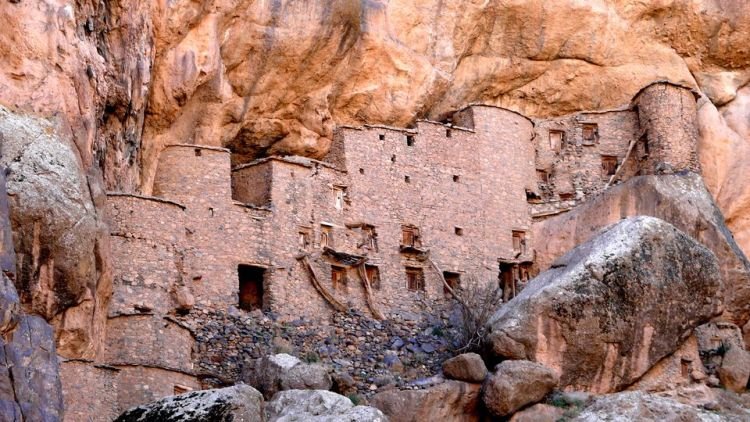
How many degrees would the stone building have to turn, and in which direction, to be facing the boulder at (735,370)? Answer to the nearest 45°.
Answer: approximately 90° to its left

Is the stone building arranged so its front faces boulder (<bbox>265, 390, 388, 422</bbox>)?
yes

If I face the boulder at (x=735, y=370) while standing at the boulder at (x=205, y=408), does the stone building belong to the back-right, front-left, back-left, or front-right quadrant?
front-left

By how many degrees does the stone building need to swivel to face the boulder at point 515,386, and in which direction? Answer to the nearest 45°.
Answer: approximately 45° to its left

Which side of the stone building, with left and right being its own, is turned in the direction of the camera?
front

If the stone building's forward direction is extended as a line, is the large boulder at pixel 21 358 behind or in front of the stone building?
in front

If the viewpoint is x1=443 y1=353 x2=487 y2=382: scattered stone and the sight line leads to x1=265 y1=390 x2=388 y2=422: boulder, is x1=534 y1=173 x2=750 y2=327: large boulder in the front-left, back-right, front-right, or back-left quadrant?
back-left
